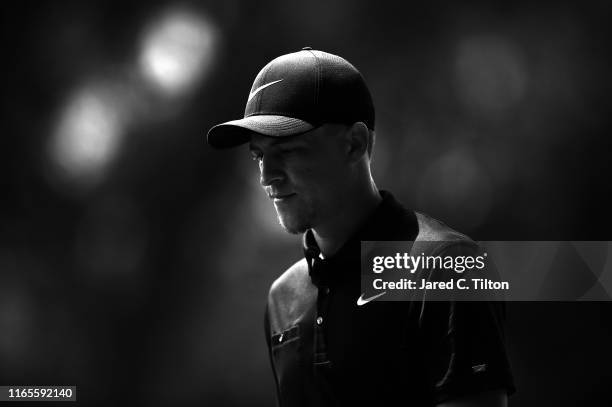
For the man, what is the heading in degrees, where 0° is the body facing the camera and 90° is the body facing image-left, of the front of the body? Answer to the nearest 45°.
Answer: approximately 45°
